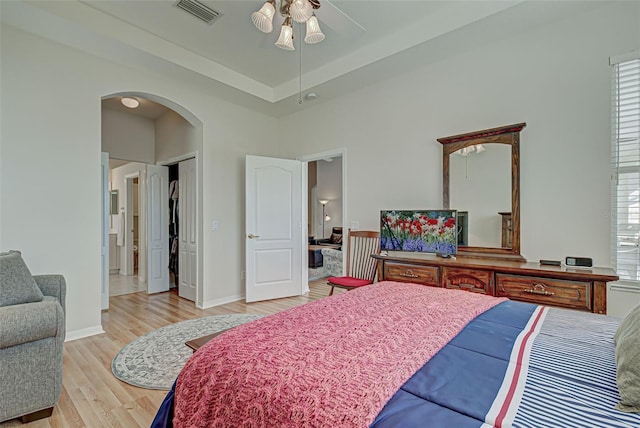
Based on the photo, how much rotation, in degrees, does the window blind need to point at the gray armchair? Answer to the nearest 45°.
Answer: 0° — it already faces it

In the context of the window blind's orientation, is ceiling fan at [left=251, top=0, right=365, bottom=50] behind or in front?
in front

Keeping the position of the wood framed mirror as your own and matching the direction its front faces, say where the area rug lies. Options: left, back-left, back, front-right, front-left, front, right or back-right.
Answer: front

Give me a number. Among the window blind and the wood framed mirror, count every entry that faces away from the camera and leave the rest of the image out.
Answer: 0

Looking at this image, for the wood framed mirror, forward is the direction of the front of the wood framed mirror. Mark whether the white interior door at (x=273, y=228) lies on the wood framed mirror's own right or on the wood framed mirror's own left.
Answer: on the wood framed mirror's own right

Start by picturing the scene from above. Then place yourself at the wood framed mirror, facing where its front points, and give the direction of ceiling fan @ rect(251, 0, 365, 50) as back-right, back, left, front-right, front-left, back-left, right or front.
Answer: front

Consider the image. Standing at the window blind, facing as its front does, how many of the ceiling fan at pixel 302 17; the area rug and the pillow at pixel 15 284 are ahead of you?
3

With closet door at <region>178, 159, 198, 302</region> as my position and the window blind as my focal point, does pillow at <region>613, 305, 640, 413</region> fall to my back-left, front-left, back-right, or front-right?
front-right

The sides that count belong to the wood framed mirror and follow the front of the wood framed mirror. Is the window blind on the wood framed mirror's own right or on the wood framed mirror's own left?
on the wood framed mirror's own left

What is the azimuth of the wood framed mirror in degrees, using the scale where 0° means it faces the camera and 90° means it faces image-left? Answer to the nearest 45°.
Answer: approximately 45°

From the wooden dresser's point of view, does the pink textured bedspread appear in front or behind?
in front

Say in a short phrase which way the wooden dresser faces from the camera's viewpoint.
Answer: facing the viewer and to the left of the viewer

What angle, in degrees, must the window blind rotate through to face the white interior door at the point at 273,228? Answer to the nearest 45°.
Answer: approximately 45° to its right

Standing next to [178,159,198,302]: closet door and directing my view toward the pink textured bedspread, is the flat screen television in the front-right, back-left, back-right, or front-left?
front-left

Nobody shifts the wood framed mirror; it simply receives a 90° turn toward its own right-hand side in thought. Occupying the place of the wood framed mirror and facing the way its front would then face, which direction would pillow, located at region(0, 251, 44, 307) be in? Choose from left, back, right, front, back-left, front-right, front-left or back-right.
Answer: left
